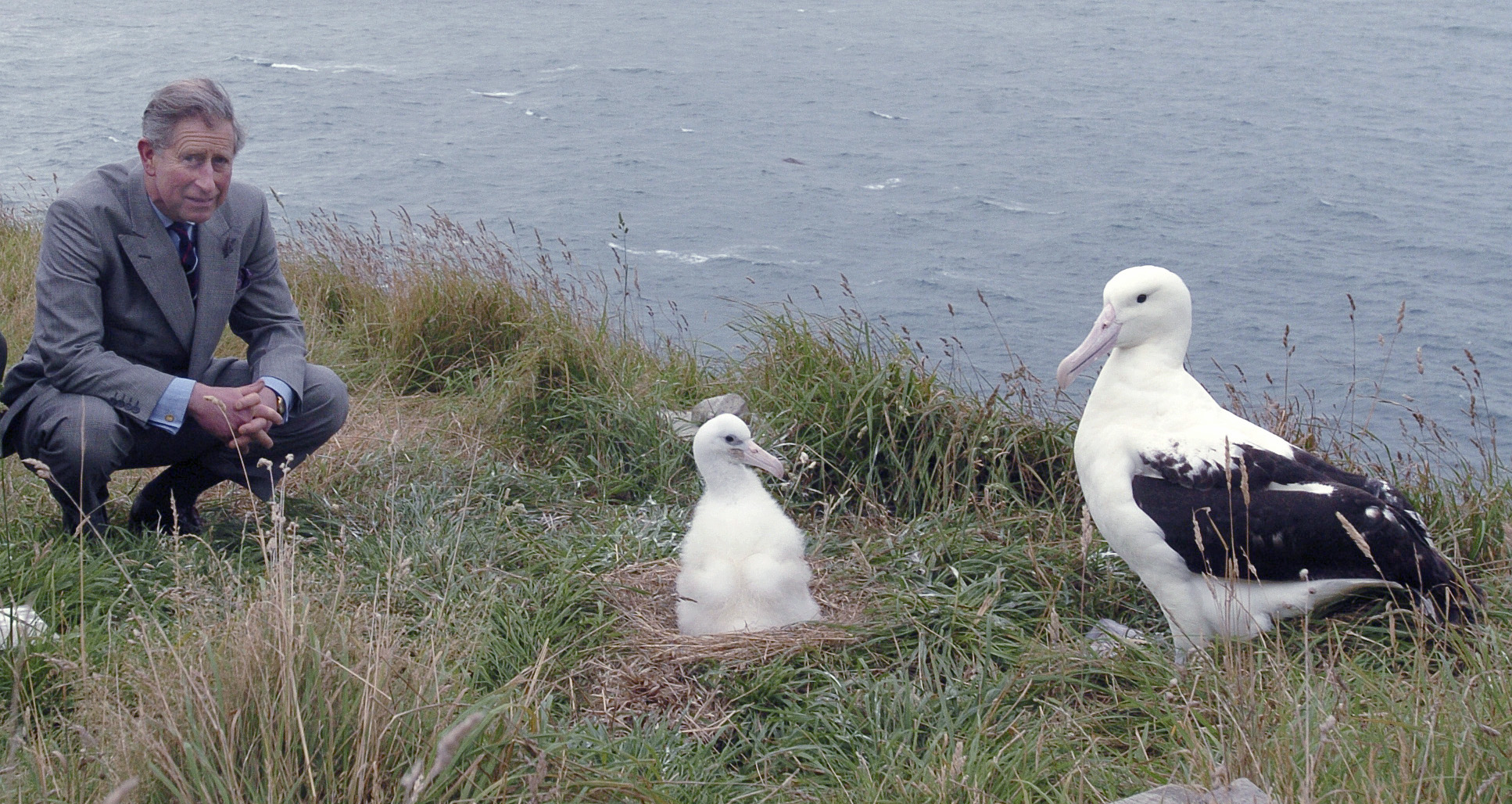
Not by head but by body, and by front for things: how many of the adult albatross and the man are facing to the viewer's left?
1

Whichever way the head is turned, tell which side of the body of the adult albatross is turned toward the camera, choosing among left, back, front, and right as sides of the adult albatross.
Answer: left

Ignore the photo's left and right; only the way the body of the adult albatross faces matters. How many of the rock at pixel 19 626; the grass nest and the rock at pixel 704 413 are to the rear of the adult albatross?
0

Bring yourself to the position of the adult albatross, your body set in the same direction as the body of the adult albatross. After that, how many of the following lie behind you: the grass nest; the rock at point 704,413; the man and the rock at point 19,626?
0

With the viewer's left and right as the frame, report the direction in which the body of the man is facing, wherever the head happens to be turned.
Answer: facing the viewer and to the right of the viewer

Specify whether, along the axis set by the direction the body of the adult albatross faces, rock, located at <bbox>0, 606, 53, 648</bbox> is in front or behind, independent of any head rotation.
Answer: in front

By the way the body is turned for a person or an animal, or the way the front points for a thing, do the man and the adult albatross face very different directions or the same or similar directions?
very different directions

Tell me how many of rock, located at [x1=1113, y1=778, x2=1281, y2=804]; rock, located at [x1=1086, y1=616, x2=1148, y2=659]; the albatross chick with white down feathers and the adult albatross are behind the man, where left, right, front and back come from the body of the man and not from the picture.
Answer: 0

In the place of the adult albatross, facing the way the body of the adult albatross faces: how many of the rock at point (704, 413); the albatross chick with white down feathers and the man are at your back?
0

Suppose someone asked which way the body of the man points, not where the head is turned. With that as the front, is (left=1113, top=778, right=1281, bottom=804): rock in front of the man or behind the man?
in front

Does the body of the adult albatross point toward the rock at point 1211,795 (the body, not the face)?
no
